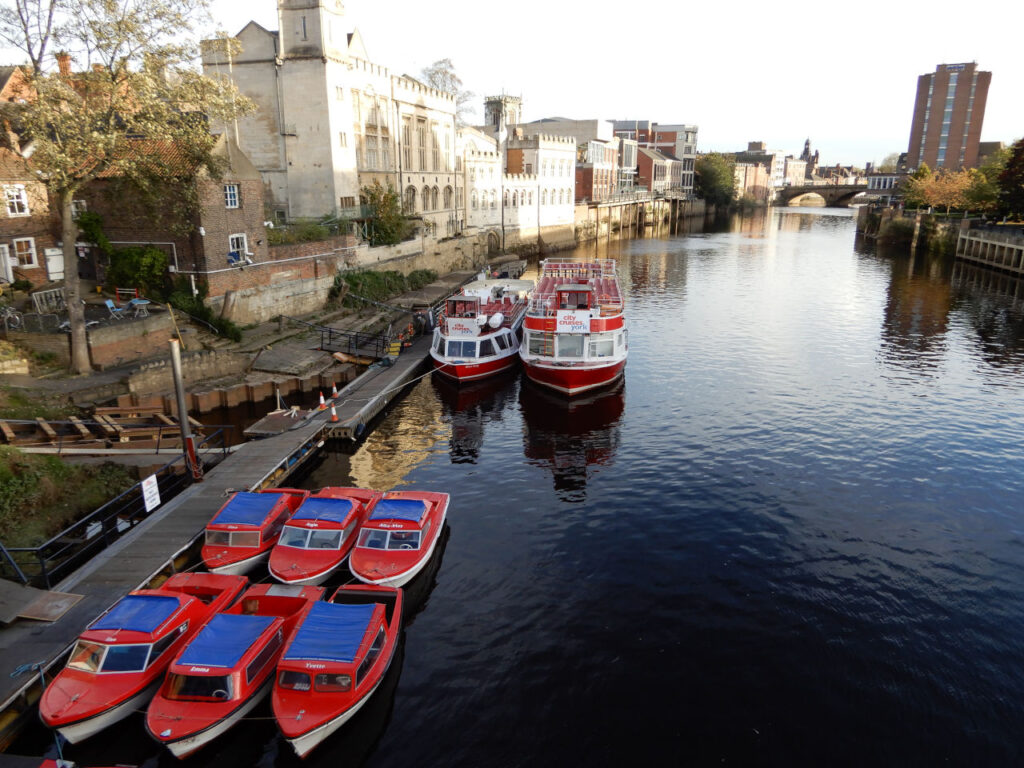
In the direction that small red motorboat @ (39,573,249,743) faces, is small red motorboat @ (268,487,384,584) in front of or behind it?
behind

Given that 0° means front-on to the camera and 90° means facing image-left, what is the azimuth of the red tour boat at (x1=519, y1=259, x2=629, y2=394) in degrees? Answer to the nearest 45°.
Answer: approximately 0°

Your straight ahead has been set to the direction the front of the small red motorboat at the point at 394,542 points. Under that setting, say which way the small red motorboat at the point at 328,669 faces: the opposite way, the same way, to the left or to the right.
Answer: the same way

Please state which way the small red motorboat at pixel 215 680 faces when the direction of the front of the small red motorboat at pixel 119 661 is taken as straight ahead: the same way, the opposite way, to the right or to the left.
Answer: the same way

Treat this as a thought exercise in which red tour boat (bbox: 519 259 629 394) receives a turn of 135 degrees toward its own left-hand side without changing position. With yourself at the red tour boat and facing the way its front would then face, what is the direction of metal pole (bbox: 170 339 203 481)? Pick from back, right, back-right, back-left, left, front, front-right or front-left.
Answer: back

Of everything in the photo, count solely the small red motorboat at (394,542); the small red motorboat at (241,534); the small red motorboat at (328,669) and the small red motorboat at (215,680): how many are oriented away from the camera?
0

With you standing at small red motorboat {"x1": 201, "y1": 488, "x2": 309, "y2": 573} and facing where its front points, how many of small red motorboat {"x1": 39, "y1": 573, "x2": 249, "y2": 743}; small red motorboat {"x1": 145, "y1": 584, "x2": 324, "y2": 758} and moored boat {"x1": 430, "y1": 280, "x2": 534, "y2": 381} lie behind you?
1

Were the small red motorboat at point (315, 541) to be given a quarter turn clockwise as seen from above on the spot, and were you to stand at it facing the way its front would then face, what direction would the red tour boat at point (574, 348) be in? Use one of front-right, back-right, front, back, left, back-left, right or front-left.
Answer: right

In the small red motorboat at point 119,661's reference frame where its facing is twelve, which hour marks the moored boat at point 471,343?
The moored boat is roughly at 6 o'clock from the small red motorboat.

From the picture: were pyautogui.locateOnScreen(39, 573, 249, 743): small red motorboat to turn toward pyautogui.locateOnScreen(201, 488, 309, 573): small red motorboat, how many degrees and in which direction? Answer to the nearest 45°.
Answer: approximately 180°

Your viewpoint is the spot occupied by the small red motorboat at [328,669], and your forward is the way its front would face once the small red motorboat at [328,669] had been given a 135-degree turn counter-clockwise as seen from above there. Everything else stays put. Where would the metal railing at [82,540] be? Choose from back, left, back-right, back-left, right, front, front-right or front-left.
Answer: back-left

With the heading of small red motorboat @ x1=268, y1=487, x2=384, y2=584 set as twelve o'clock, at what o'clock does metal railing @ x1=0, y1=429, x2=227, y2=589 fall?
The metal railing is roughly at 2 o'clock from the small red motorboat.

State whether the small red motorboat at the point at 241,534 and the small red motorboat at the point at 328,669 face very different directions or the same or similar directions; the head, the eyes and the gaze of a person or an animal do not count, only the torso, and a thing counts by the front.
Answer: same or similar directions

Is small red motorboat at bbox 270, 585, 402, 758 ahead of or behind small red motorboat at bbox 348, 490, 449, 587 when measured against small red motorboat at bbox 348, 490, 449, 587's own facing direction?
ahead

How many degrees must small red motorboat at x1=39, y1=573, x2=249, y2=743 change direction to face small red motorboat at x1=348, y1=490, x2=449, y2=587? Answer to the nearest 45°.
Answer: approximately 135° to its left

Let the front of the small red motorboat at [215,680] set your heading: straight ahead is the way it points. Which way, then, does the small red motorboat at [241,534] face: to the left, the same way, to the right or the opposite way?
the same way

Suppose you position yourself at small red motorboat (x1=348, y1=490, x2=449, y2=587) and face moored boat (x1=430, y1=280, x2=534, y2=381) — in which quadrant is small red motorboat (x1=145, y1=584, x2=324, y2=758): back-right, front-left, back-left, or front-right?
back-left

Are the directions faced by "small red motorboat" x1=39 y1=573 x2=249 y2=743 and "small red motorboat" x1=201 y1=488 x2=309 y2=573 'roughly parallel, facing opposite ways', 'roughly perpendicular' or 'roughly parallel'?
roughly parallel

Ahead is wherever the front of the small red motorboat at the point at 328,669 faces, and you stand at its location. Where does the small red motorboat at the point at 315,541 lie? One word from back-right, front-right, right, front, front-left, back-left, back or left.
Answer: back-right

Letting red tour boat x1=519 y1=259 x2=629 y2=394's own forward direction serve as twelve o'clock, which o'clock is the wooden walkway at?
The wooden walkway is roughly at 1 o'clock from the red tour boat.

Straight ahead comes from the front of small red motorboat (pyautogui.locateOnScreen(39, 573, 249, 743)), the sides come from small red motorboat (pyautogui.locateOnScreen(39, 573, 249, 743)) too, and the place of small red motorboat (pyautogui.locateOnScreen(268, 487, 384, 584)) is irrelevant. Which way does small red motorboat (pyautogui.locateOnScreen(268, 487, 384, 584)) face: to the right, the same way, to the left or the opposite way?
the same way
